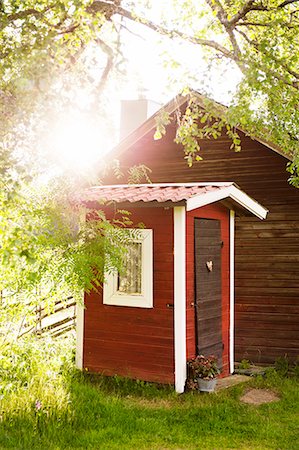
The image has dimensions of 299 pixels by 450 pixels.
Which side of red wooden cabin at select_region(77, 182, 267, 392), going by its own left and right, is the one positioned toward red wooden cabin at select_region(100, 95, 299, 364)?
left

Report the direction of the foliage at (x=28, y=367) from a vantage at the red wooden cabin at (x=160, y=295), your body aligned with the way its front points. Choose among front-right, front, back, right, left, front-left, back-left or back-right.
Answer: right

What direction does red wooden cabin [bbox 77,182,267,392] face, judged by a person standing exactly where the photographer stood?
facing the viewer and to the right of the viewer

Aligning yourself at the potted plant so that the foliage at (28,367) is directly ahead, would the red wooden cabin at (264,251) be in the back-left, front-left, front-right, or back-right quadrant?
back-right
